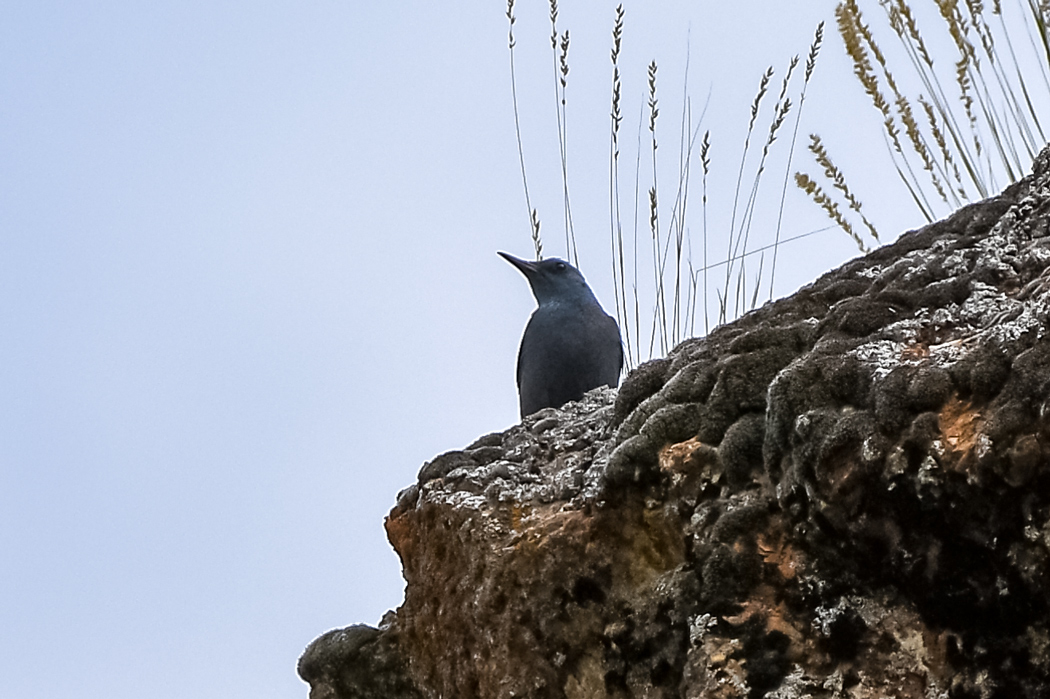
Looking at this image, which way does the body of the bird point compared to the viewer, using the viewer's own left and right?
facing the viewer and to the left of the viewer
